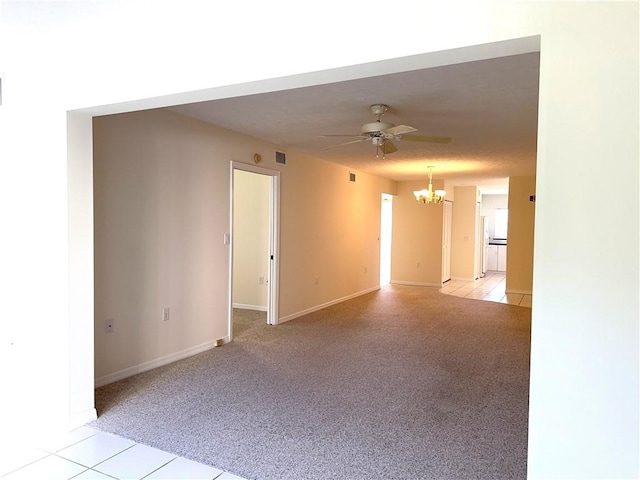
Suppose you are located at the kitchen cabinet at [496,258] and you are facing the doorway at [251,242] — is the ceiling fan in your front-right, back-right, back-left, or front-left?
front-left

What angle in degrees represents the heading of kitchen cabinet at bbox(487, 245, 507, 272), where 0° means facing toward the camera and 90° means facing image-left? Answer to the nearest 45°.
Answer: approximately 0°

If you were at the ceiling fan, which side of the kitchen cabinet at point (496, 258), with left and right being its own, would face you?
front

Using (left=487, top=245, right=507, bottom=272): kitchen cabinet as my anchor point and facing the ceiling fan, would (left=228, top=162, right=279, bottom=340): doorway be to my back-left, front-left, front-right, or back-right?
front-right

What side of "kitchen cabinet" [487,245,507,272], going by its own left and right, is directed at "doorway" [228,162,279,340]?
front

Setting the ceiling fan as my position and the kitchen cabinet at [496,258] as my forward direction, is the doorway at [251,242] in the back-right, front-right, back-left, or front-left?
front-left
